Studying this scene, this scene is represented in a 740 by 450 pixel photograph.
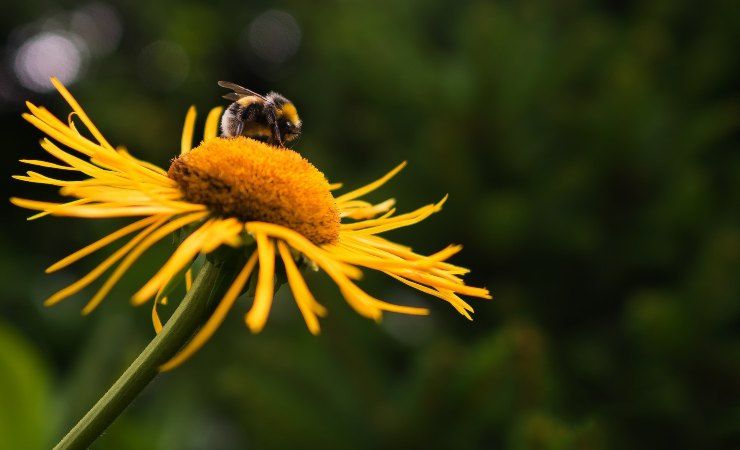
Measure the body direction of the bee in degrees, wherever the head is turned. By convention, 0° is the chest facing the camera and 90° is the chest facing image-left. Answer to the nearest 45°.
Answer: approximately 270°
